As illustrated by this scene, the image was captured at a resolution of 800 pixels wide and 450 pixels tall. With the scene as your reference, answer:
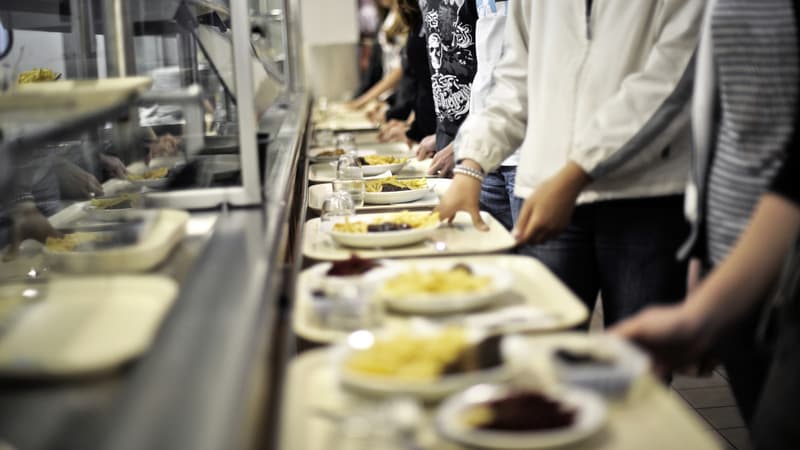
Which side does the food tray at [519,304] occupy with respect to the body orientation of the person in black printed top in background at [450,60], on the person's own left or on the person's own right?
on the person's own left

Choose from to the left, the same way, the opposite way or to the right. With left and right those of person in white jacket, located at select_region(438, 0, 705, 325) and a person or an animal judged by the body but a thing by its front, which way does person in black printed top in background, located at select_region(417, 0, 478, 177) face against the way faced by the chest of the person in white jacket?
the same way

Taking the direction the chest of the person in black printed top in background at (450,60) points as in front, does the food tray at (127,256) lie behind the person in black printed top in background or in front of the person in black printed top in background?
in front

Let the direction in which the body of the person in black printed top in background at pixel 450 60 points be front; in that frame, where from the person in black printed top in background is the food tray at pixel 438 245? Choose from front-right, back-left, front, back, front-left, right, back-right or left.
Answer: front-left

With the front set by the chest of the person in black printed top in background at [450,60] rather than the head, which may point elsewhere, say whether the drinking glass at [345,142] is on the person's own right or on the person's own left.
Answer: on the person's own right

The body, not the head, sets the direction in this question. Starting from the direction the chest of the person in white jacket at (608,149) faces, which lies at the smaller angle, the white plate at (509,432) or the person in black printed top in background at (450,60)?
the white plate

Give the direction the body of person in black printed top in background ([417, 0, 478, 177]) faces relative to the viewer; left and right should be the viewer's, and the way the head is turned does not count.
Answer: facing the viewer and to the left of the viewer

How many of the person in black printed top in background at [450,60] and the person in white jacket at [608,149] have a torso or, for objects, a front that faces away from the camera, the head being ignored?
0
